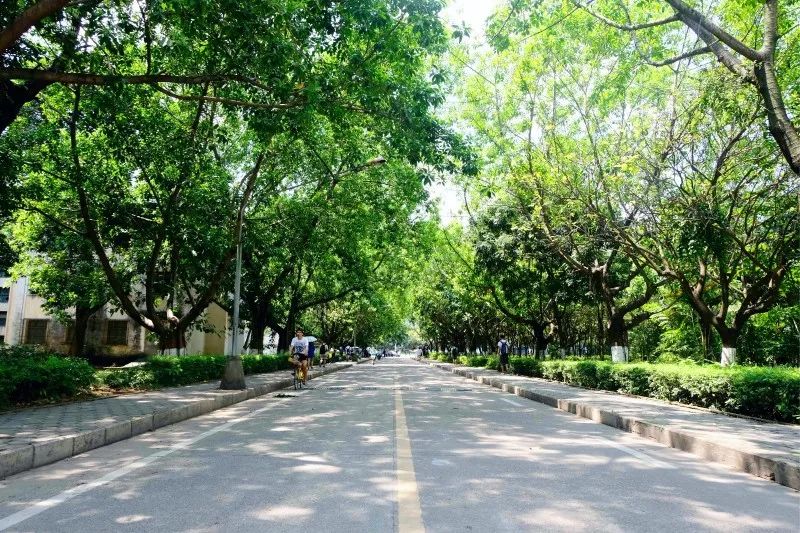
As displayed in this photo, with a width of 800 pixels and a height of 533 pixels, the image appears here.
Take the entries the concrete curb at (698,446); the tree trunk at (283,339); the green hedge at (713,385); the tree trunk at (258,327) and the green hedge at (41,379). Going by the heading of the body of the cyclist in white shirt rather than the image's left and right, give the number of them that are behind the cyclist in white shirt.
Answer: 2

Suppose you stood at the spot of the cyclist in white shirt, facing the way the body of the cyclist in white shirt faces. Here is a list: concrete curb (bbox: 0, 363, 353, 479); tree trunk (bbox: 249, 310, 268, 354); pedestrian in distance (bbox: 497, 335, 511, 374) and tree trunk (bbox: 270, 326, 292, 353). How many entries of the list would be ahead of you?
1

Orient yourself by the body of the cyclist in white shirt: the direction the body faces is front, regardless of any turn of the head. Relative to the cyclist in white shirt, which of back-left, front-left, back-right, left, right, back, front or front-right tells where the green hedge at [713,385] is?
front-left

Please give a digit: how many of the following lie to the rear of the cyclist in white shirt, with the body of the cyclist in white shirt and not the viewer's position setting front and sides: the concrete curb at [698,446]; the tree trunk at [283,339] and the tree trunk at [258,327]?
2

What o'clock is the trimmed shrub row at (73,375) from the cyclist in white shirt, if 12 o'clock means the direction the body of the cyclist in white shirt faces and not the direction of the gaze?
The trimmed shrub row is roughly at 1 o'clock from the cyclist in white shirt.

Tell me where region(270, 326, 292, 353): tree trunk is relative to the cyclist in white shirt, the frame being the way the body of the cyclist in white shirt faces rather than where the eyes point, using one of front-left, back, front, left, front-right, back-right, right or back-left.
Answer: back

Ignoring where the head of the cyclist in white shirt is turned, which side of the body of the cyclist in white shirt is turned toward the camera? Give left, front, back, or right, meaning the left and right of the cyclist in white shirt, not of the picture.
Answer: front

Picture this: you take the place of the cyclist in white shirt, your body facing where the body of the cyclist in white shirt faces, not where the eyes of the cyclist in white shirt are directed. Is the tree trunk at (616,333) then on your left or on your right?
on your left

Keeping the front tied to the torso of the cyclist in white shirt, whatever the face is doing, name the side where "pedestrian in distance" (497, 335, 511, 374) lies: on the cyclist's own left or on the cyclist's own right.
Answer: on the cyclist's own left

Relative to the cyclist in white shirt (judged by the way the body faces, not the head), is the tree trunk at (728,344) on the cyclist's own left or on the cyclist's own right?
on the cyclist's own left

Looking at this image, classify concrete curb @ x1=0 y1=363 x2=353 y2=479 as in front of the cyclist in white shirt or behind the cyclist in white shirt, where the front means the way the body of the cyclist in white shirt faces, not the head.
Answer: in front

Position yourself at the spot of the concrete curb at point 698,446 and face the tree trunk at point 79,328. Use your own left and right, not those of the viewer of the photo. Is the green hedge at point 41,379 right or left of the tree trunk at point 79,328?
left

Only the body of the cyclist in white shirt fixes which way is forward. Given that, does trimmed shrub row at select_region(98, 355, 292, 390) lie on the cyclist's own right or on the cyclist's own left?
on the cyclist's own right

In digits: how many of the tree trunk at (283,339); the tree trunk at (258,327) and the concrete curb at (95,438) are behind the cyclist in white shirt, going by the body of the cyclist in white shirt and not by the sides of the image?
2
